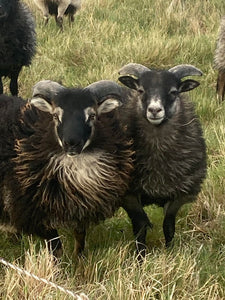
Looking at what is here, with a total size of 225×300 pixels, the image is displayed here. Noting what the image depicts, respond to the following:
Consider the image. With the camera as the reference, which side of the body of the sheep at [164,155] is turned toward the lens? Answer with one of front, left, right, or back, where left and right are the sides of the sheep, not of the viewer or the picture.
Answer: front

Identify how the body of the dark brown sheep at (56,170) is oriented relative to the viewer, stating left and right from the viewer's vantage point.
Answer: facing the viewer and to the right of the viewer

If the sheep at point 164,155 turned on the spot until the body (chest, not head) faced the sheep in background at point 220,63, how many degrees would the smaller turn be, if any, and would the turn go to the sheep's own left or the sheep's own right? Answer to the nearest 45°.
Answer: approximately 180°

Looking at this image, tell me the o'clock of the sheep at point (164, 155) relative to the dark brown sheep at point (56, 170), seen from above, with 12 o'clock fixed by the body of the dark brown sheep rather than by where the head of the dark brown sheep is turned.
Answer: The sheep is roughly at 10 o'clock from the dark brown sheep.

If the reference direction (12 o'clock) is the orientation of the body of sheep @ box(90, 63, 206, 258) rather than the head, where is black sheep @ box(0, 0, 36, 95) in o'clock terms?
The black sheep is roughly at 5 o'clock from the sheep.

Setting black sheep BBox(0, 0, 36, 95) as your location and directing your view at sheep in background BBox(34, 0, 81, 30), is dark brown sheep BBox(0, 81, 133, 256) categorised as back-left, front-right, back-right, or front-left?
back-right

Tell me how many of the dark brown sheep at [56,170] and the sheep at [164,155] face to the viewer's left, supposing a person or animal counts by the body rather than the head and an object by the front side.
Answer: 0

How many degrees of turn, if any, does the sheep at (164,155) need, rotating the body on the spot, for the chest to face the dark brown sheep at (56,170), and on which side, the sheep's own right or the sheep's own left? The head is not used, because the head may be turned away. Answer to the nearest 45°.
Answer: approximately 45° to the sheep's own right

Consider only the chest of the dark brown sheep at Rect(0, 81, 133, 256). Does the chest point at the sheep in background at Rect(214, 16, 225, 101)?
no

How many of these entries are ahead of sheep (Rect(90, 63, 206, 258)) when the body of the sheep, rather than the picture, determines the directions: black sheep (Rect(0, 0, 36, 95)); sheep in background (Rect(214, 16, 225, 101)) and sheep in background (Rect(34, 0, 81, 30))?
0

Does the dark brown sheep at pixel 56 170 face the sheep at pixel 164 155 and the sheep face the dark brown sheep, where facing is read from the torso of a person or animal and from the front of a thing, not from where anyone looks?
no
